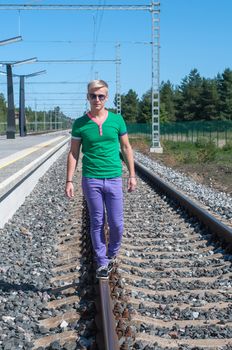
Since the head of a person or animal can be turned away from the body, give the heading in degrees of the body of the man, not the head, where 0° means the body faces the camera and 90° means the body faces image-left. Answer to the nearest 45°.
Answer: approximately 0°
